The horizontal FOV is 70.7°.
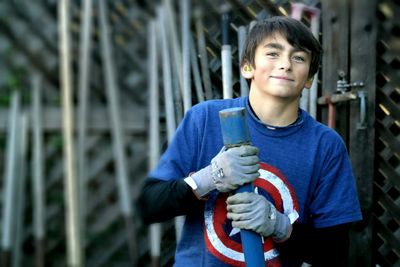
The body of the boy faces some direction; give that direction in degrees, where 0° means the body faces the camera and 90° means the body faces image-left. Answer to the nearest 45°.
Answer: approximately 0°

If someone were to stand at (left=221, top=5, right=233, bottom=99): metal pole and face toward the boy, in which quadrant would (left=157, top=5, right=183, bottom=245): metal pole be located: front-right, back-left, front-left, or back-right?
back-right

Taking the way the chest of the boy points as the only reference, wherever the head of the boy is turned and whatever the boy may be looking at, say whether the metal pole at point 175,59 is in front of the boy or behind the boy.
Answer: behind

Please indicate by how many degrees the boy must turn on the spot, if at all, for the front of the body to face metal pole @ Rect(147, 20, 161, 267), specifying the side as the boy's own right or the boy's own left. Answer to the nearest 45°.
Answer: approximately 135° to the boy's own right
